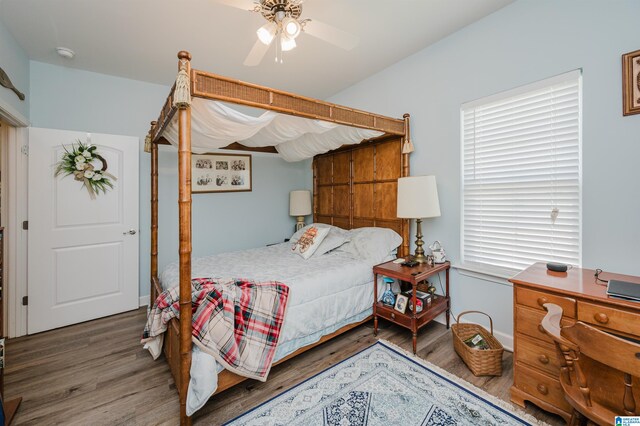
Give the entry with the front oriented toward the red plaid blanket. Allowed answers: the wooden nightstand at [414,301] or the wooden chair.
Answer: the wooden nightstand

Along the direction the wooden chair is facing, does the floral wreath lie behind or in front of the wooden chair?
behind

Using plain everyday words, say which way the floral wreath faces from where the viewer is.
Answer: facing the viewer

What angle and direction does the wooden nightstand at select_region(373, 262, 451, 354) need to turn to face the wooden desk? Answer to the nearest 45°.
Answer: approximately 90° to its left

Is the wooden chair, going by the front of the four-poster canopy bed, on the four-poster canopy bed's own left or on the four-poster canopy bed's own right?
on the four-poster canopy bed's own left

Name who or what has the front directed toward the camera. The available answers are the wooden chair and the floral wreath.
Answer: the floral wreath

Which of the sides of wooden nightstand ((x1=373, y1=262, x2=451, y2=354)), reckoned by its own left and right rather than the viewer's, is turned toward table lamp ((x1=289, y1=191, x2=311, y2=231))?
right

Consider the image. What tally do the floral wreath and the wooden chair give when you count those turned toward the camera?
1

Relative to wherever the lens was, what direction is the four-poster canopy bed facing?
facing the viewer and to the left of the viewer

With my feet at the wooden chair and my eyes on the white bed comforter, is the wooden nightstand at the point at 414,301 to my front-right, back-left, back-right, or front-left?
front-right

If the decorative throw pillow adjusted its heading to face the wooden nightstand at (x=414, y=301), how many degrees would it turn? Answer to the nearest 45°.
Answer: approximately 90° to its left

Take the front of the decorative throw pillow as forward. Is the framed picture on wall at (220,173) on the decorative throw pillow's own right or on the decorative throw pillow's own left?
on the decorative throw pillow's own right

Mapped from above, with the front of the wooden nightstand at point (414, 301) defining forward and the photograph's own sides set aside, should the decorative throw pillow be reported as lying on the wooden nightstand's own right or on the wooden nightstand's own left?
on the wooden nightstand's own right

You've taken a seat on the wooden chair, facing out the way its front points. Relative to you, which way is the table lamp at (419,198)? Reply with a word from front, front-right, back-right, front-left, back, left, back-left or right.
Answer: left
